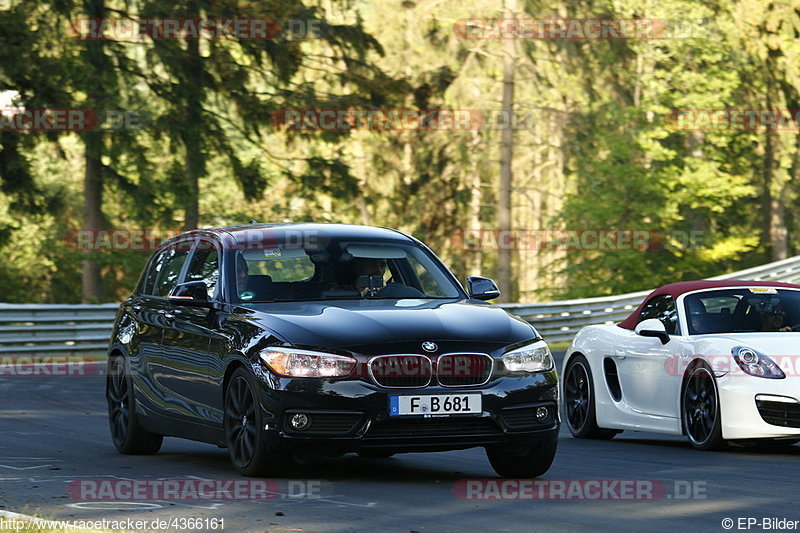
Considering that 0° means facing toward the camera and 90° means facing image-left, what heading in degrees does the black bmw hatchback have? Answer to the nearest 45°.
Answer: approximately 315°

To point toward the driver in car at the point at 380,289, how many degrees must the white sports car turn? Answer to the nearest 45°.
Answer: approximately 90° to its right

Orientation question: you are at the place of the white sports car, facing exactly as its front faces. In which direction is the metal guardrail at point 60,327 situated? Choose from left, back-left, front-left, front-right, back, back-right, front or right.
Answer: back

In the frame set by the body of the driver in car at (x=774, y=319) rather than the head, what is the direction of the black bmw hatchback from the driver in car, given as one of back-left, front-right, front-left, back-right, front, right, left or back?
right

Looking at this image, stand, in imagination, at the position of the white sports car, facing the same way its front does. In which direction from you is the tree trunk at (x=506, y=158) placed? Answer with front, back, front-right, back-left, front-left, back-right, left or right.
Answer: back-left

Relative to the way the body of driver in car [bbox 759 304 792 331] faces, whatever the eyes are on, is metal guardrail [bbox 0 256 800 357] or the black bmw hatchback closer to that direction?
the black bmw hatchback

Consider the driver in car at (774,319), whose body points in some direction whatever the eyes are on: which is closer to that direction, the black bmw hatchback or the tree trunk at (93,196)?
the black bmw hatchback

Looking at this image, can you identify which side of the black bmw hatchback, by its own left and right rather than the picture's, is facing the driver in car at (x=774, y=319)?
left

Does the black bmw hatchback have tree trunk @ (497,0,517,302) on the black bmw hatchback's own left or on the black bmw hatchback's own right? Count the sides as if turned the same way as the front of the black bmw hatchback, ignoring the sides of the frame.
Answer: on the black bmw hatchback's own left
